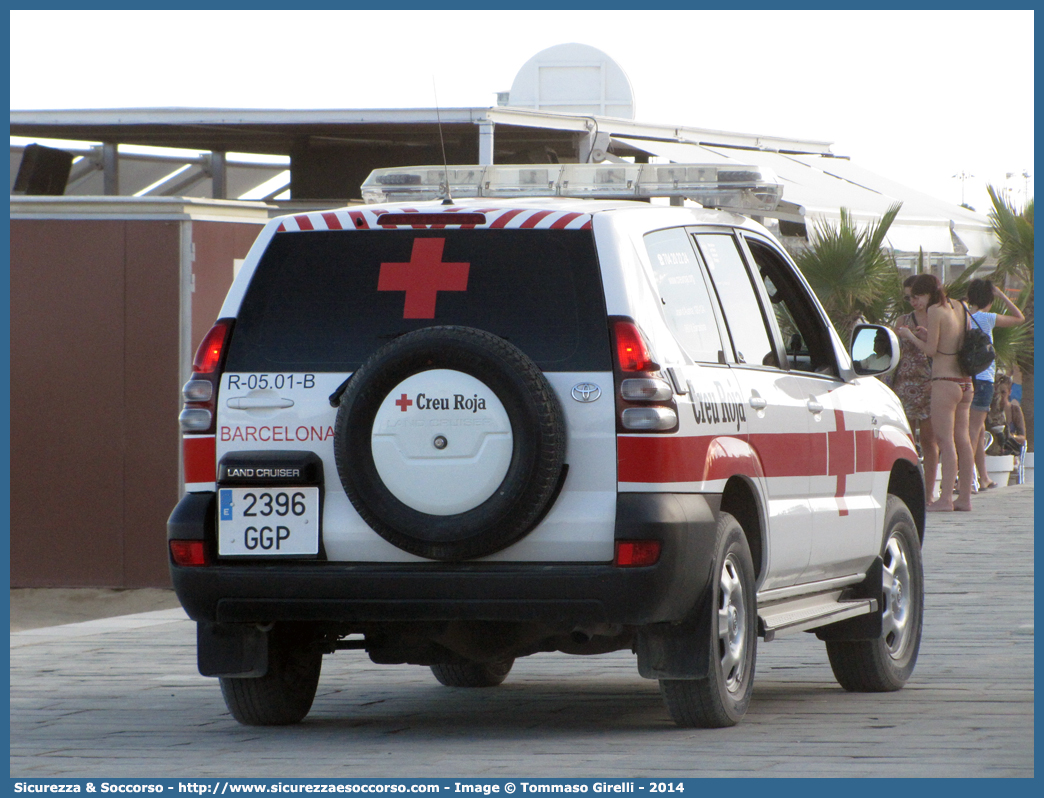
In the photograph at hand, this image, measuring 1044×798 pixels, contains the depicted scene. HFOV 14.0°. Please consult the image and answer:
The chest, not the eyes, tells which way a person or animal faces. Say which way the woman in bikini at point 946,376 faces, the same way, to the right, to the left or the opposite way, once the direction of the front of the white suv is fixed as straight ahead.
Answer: to the left

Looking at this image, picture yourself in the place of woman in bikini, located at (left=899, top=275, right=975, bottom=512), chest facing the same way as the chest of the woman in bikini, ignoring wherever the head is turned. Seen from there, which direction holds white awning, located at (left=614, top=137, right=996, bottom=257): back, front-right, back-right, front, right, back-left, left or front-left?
front-right

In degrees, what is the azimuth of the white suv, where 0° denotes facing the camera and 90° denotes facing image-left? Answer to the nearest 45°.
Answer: approximately 225°

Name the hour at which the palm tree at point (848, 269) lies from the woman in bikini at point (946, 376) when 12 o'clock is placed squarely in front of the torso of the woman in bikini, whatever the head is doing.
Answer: The palm tree is roughly at 1 o'clock from the woman in bikini.

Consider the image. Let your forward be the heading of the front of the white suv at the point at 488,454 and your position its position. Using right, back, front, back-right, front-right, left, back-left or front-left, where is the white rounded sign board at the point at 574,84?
front-left

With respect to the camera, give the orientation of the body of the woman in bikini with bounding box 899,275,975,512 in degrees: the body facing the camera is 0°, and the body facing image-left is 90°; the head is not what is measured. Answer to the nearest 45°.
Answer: approximately 135°

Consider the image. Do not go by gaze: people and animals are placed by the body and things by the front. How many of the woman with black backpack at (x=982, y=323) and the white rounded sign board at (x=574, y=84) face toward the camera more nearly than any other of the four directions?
0

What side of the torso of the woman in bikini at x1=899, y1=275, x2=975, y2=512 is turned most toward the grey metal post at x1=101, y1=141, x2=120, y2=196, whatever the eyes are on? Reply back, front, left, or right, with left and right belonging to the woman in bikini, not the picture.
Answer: front

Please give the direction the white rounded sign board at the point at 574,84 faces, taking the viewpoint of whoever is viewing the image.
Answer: facing away from the viewer

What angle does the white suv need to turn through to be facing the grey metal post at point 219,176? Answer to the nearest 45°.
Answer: approximately 45° to its left

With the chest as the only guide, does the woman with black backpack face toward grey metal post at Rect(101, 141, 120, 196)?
no

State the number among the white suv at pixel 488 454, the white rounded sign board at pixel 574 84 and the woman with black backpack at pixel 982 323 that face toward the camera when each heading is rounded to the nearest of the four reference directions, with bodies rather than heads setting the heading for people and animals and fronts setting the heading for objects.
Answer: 0
